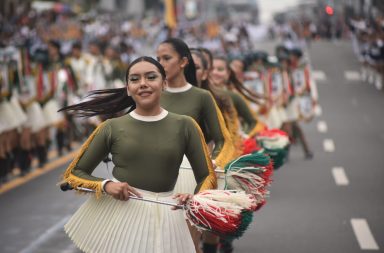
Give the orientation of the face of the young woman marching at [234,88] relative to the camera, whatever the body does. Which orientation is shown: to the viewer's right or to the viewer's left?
to the viewer's left

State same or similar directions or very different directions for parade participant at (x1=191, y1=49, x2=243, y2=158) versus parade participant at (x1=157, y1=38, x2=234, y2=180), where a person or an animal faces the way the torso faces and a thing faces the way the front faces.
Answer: same or similar directions

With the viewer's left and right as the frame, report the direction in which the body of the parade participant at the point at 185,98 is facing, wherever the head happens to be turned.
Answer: facing the viewer and to the left of the viewer

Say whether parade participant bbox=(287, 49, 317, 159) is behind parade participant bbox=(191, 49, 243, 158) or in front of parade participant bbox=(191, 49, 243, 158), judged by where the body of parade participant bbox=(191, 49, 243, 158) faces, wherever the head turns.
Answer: behind

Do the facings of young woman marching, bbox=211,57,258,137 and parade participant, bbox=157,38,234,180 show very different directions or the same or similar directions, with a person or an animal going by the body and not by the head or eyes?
same or similar directions

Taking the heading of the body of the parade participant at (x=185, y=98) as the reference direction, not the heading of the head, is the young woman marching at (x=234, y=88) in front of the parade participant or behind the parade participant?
behind

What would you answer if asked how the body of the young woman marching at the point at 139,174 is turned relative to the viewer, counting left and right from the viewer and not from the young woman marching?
facing the viewer

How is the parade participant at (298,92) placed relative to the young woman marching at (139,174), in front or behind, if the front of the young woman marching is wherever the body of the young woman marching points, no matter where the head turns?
behind

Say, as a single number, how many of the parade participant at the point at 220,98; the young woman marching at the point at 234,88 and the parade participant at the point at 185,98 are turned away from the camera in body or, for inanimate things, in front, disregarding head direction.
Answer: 0

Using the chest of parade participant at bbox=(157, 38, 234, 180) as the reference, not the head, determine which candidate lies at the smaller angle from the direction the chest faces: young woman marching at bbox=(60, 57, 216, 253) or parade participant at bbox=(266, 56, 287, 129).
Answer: the young woman marching

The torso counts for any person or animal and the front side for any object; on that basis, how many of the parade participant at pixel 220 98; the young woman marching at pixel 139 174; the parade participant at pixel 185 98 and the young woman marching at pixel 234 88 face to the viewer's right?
0

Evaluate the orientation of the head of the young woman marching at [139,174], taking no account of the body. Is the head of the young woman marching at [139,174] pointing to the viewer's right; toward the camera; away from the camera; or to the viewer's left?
toward the camera

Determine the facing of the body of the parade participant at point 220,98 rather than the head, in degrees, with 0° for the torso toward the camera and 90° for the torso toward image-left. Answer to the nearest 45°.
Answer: approximately 45°
